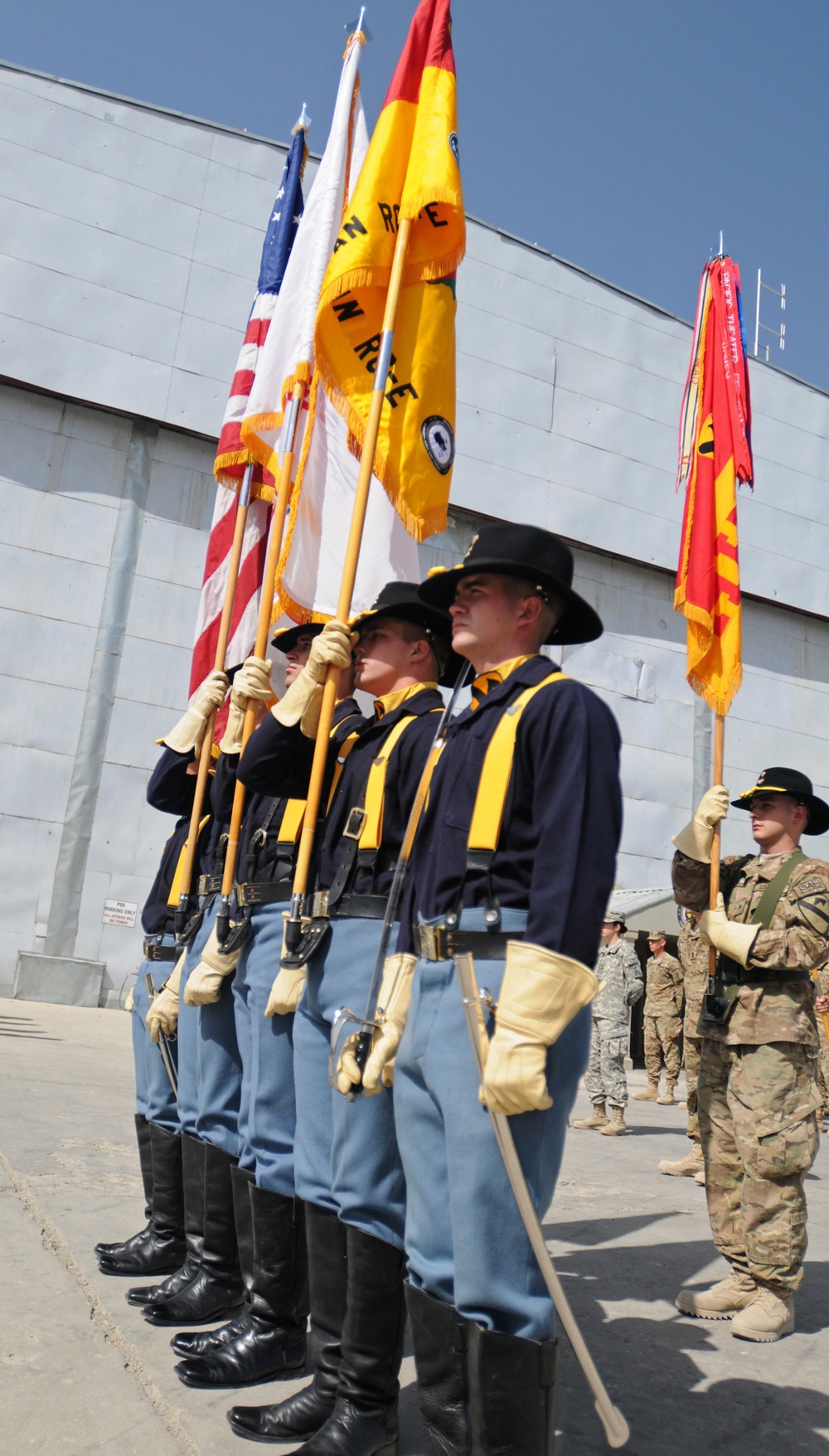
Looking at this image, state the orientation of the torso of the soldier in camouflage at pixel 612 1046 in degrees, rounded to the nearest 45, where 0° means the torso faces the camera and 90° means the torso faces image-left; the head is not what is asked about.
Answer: approximately 45°

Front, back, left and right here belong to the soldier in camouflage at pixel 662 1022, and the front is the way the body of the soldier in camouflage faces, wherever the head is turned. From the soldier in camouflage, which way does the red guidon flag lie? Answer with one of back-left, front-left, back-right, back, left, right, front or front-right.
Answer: front-left

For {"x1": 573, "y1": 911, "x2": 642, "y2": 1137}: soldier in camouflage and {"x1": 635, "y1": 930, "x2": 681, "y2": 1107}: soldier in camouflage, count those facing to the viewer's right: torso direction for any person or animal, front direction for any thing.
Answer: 0

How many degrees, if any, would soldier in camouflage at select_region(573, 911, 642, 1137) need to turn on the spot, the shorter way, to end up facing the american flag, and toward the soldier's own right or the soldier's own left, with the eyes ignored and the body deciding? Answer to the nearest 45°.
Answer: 0° — they already face it

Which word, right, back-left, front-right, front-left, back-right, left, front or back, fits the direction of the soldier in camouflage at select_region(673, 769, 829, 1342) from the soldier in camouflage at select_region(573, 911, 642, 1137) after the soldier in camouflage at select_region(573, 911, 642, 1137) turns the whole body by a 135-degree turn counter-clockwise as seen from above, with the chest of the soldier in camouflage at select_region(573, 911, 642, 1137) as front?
right

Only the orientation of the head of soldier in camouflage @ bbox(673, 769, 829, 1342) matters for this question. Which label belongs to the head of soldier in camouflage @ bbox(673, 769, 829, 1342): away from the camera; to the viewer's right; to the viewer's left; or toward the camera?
to the viewer's left

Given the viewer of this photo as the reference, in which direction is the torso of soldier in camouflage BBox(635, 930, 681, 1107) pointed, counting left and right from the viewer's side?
facing the viewer and to the left of the viewer

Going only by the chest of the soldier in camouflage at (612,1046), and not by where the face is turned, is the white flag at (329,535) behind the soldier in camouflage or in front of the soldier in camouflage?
in front
